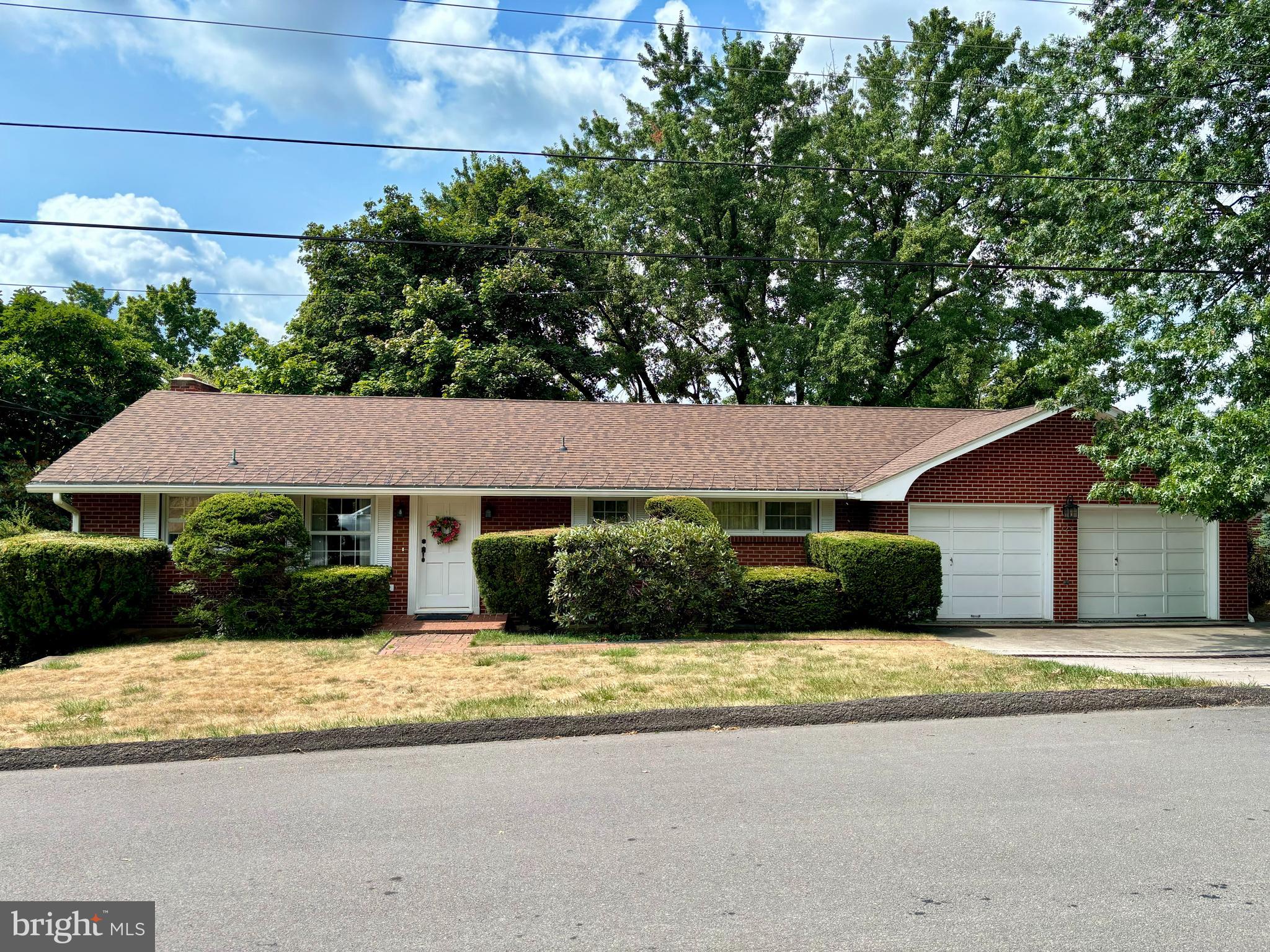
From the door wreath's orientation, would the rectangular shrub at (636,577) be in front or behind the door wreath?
in front

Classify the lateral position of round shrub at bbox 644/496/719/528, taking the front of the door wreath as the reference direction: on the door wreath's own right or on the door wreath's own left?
on the door wreath's own left

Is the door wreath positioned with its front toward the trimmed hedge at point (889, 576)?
no

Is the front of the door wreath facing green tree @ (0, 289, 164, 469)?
no

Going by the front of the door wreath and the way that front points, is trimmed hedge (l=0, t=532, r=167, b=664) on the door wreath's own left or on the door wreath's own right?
on the door wreath's own right

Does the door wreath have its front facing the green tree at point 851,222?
no

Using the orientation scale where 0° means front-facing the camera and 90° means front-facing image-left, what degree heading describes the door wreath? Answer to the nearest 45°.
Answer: approximately 0°

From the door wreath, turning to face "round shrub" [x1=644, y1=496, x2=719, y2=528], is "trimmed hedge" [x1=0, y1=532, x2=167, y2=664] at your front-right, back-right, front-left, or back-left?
back-right

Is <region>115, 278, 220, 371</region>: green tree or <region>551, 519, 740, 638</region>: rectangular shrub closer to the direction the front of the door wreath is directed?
the rectangular shrub

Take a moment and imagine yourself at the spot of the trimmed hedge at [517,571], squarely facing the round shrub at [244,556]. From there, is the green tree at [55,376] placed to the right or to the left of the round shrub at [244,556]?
right

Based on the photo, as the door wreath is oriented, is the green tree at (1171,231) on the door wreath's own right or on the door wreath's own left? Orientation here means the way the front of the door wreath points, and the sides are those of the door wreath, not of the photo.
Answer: on the door wreath's own left

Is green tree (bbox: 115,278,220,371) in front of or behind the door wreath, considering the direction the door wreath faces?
behind
